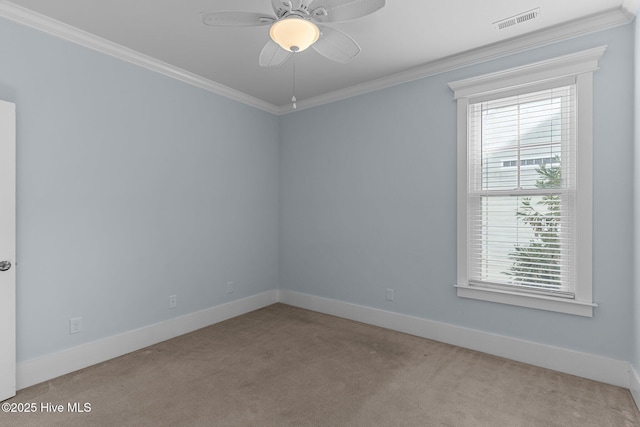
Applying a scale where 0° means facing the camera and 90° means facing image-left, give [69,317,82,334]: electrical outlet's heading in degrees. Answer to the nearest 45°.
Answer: approximately 315°

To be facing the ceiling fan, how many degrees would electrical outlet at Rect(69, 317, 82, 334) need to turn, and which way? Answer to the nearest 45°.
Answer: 0° — it already faces it

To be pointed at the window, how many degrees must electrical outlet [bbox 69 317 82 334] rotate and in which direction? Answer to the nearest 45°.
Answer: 0° — it already faces it
